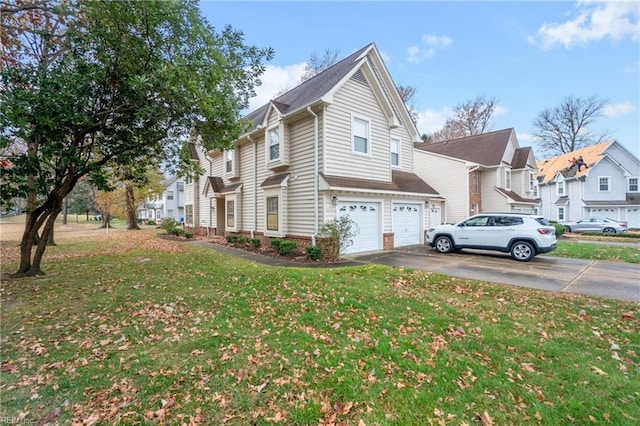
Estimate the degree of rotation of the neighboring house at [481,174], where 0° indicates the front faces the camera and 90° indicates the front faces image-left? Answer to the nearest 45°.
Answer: approximately 315°

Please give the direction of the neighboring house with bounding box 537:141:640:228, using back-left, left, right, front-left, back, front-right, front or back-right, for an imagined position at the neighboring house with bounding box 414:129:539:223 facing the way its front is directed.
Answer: left

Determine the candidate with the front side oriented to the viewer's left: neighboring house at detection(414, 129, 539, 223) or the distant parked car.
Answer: the distant parked car

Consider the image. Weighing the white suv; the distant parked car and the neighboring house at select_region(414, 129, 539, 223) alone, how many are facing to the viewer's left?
2

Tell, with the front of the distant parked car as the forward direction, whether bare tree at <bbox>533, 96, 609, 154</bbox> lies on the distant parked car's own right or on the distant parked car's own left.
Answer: on the distant parked car's own right

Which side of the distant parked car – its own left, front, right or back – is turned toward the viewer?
left

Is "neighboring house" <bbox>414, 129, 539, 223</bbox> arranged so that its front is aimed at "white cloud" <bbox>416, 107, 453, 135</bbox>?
no

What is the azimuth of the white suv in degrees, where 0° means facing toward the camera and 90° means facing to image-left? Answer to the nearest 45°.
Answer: approximately 90°

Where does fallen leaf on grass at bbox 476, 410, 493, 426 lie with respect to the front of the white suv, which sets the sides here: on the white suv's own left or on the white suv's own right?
on the white suv's own left

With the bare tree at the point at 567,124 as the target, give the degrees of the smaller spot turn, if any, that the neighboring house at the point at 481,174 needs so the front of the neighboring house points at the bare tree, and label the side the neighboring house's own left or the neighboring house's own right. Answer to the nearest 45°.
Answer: approximately 135° to the neighboring house's own left

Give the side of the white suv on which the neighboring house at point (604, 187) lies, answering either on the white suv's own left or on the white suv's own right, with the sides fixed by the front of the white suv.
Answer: on the white suv's own right

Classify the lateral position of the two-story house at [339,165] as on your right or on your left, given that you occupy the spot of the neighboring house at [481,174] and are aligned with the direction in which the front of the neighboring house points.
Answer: on your right

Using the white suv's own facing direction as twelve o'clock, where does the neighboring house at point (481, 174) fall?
The neighboring house is roughly at 3 o'clock from the white suv.
